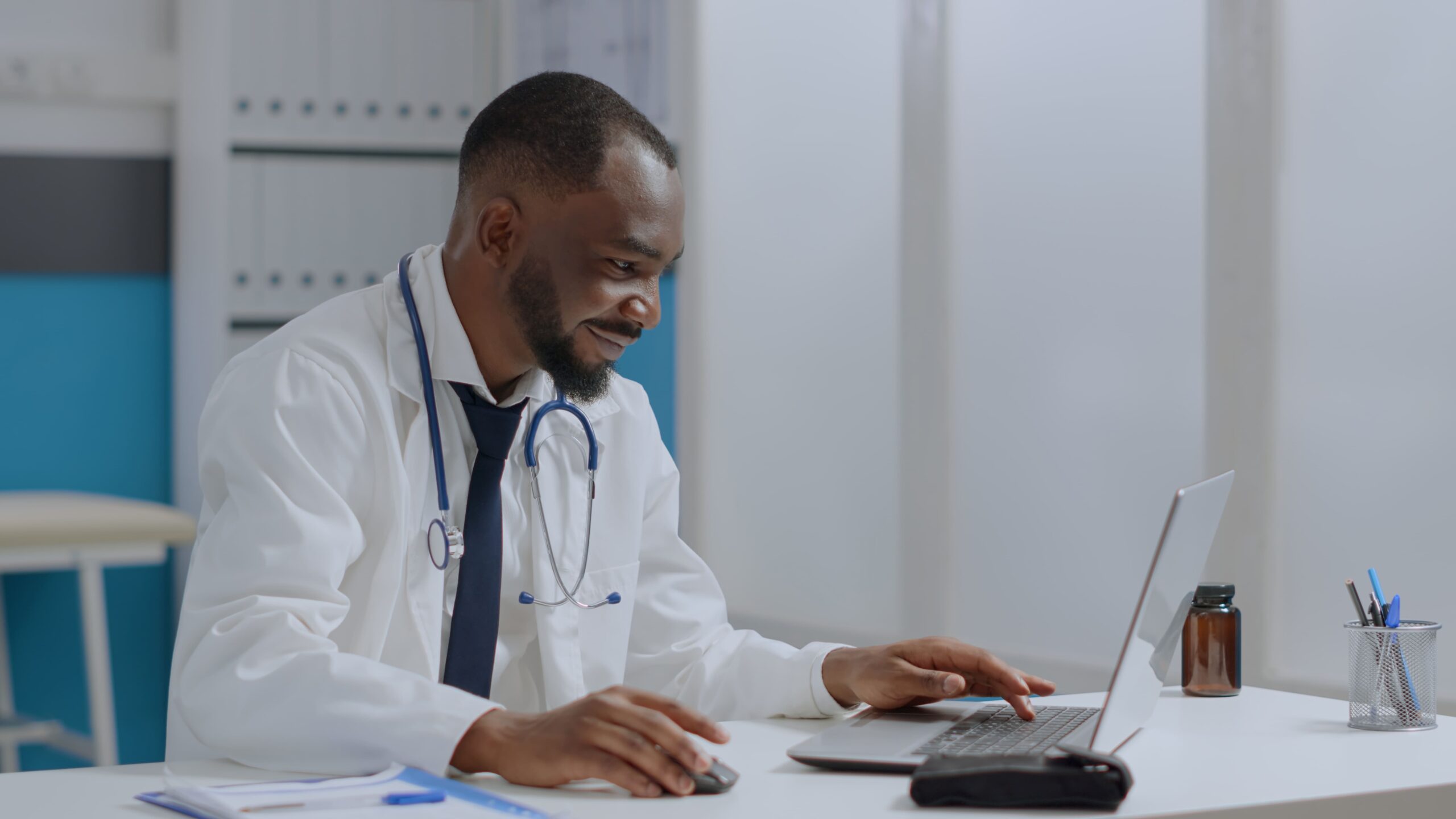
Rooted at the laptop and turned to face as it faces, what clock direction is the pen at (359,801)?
The pen is roughly at 11 o'clock from the laptop.

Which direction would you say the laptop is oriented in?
to the viewer's left

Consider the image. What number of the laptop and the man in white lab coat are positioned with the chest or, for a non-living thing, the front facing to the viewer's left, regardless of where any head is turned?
1

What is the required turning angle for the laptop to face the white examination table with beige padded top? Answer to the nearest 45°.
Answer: approximately 45° to its right

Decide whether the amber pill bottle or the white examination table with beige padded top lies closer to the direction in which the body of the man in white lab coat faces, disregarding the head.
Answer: the amber pill bottle

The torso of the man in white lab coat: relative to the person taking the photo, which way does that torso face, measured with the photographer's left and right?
facing the viewer and to the right of the viewer

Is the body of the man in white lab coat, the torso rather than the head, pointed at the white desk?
yes

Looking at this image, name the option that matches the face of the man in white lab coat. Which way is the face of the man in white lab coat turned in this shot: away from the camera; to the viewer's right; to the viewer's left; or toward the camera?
to the viewer's right

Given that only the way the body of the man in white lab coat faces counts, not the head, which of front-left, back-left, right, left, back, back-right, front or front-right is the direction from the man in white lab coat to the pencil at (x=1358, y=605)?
front-left
